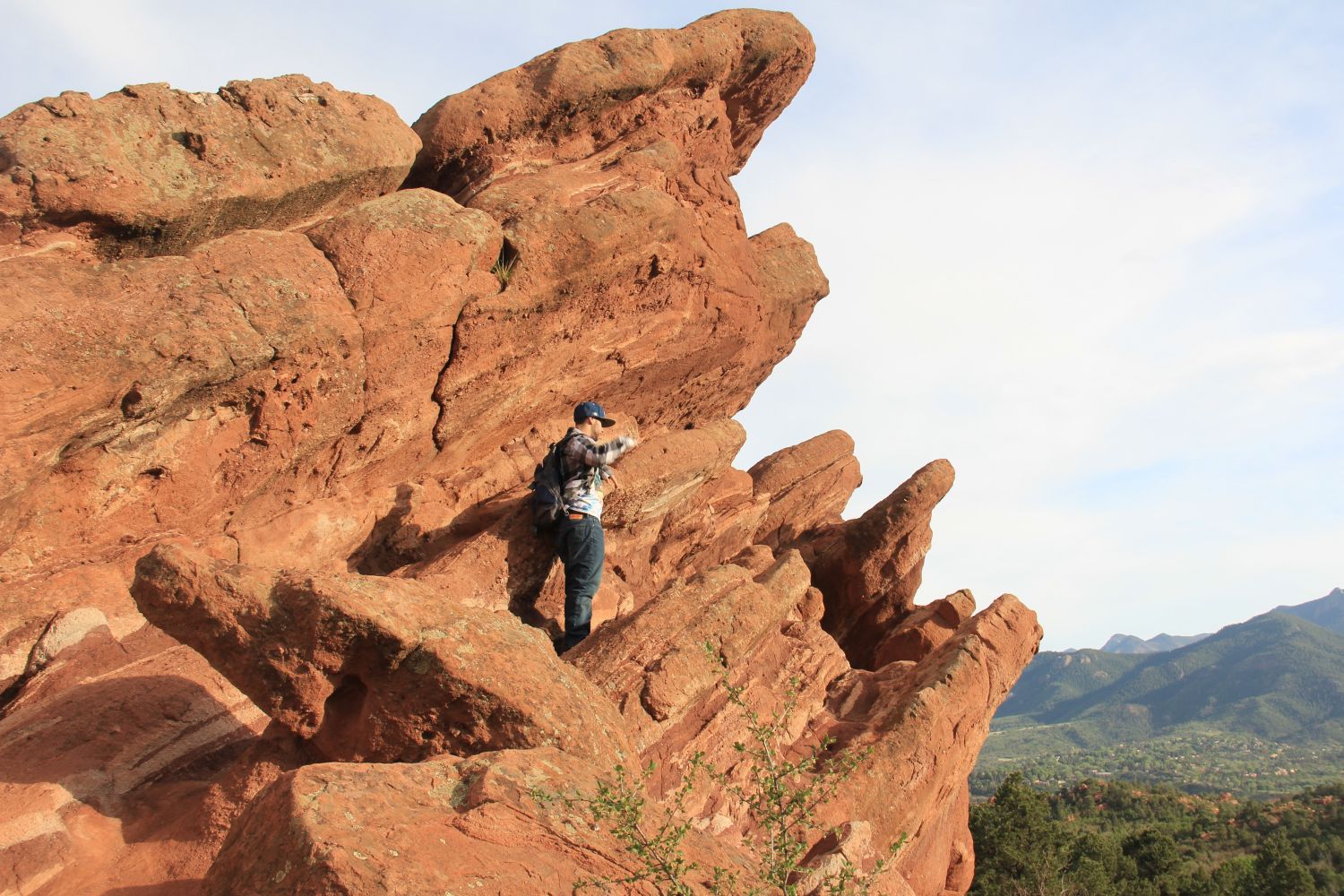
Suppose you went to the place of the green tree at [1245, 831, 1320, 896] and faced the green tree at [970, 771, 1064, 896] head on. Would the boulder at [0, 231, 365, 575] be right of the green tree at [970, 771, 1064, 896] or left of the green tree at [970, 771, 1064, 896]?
left

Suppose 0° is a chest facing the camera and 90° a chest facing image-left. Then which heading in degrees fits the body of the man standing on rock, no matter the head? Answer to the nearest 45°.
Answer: approximately 270°

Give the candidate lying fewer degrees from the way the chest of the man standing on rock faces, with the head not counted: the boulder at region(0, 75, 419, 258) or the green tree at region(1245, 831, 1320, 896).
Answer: the green tree

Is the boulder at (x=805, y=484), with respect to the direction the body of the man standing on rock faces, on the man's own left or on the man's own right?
on the man's own left

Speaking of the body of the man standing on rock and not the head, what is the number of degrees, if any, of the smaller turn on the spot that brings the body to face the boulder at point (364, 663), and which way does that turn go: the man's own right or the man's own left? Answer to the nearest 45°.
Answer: approximately 90° to the man's own right

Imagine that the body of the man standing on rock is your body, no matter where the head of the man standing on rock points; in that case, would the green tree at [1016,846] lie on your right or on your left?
on your left

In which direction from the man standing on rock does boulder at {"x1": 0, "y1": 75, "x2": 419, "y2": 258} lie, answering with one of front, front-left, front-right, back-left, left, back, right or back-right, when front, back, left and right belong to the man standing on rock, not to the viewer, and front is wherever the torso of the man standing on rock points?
back

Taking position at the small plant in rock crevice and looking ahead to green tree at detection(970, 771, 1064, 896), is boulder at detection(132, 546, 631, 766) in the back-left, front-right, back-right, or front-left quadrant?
back-right

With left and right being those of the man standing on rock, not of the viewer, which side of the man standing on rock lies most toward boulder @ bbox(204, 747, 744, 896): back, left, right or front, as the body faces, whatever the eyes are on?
right
